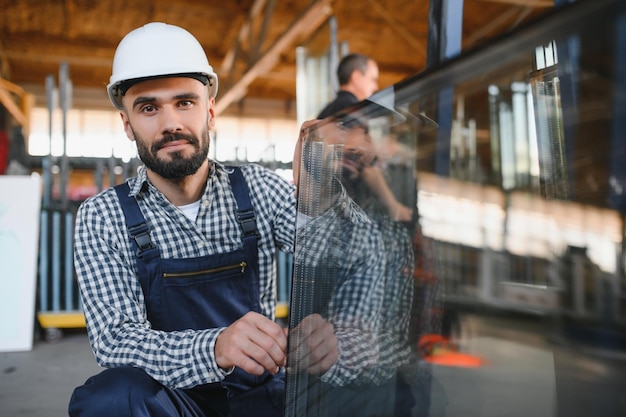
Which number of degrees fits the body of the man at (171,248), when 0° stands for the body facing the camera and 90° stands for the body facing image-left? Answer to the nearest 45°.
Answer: approximately 0°

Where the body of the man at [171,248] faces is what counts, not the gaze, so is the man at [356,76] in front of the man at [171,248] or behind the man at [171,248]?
behind
